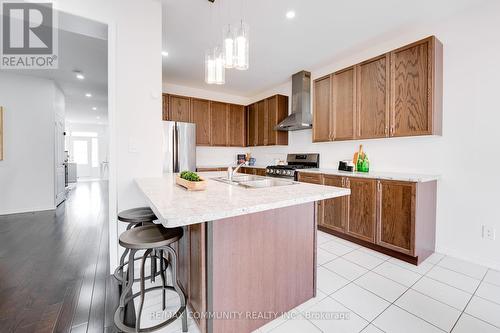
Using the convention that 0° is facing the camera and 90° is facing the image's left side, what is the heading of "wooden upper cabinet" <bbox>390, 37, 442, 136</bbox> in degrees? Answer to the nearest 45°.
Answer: approximately 45°

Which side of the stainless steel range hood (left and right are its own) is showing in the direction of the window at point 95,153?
right

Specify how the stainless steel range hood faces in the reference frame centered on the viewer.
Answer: facing the viewer and to the left of the viewer

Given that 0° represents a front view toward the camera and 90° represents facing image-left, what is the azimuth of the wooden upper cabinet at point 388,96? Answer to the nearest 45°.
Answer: approximately 45°

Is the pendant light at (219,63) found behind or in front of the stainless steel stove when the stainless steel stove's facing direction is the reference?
in front

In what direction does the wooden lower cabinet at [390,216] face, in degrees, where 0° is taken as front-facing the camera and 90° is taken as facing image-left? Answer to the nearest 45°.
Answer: approximately 45°

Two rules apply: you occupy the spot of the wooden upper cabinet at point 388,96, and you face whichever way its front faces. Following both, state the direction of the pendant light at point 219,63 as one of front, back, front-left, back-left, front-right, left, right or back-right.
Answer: front

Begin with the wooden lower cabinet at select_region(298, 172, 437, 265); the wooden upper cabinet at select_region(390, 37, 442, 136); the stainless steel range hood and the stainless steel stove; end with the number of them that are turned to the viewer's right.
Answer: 0

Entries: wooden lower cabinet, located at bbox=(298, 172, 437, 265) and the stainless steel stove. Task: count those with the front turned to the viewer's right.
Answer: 0

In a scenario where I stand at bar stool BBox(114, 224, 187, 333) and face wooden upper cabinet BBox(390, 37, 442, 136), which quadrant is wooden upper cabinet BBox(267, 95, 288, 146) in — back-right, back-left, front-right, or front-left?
front-left

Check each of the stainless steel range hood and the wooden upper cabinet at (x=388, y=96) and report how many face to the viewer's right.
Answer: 0
